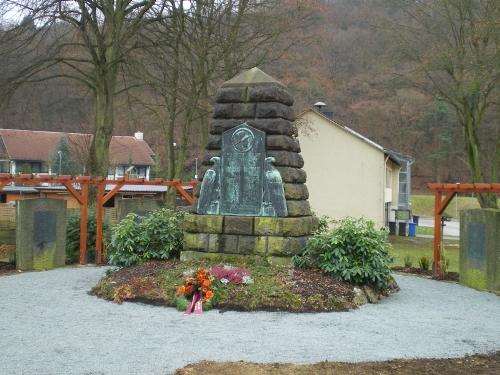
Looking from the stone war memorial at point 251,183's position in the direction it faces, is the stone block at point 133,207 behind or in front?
behind

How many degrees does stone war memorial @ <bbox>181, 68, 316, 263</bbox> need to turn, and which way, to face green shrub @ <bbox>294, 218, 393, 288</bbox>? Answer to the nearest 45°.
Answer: approximately 45° to its left

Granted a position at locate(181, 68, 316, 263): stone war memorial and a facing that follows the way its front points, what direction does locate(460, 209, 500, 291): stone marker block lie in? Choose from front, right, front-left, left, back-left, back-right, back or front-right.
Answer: left

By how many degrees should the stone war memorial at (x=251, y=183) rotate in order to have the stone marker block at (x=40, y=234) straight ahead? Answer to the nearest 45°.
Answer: approximately 135° to its right

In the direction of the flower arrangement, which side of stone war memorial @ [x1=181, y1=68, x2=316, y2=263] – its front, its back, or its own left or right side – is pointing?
front

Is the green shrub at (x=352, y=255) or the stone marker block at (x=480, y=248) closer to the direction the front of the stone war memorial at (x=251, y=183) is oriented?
the green shrub

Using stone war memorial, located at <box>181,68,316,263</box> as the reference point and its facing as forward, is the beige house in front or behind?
behind

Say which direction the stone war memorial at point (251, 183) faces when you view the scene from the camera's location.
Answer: facing the viewer

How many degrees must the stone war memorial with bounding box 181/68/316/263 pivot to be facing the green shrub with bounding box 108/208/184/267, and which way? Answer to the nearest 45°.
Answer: approximately 90° to its right

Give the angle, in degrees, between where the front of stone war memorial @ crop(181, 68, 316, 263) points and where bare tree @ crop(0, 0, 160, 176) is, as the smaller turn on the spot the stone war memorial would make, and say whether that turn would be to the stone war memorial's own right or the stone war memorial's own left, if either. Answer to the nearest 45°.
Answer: approximately 135° to the stone war memorial's own right
